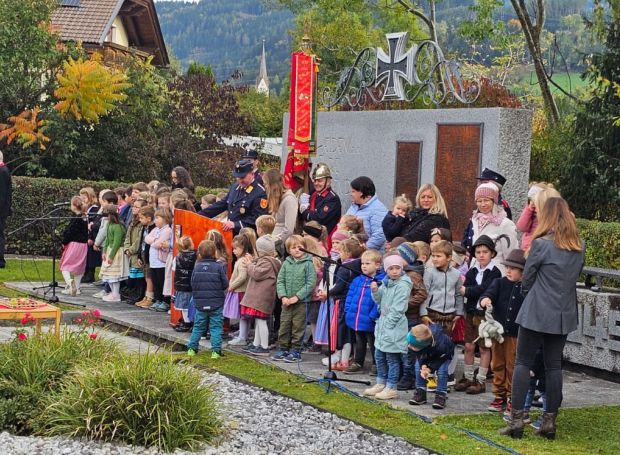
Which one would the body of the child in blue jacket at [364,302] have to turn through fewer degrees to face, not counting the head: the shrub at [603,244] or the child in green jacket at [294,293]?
the child in green jacket

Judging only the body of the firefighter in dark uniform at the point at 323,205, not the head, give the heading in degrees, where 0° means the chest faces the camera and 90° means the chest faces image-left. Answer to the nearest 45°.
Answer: approximately 45°

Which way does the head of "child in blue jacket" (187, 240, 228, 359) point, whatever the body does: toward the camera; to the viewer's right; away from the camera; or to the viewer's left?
away from the camera

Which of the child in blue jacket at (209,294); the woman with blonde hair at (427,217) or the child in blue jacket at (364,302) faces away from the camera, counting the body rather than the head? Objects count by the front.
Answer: the child in blue jacket at (209,294)

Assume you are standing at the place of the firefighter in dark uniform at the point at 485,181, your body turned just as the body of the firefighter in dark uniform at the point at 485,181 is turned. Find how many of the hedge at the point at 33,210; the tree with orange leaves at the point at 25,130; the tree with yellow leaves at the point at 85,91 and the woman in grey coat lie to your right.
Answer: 3

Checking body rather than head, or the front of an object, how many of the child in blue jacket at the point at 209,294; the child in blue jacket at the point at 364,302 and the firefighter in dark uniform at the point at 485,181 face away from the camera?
1

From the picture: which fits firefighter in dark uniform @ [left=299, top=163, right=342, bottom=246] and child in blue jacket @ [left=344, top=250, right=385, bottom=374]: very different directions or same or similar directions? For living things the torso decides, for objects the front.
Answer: same or similar directions

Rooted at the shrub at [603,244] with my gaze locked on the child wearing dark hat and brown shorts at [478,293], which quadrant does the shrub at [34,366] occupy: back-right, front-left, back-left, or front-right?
front-right

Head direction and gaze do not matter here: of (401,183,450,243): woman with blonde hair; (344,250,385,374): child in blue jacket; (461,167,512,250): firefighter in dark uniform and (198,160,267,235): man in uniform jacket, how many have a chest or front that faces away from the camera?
0

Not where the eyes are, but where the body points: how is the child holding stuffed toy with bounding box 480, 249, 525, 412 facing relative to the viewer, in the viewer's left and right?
facing the viewer and to the left of the viewer

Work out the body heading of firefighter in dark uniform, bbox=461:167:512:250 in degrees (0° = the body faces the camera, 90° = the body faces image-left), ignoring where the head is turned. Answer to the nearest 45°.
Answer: approximately 45°
